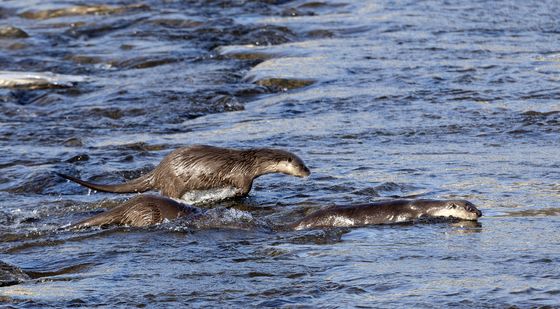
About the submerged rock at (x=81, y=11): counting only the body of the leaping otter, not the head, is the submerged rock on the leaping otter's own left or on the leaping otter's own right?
on the leaping otter's own left

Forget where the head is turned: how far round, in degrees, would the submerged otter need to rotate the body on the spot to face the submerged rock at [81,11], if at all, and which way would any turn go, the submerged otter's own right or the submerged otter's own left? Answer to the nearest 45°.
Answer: approximately 90° to the submerged otter's own left

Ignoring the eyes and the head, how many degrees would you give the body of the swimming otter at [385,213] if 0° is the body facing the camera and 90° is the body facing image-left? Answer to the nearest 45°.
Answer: approximately 270°

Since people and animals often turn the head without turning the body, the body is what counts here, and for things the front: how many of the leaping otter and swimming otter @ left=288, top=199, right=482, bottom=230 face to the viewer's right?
2

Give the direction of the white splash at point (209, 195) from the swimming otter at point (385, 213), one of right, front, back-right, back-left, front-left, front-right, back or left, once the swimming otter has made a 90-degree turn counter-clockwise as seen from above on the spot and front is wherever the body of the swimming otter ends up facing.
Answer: front-left

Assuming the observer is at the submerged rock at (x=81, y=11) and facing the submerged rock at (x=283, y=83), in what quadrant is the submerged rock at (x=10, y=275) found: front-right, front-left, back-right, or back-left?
front-right

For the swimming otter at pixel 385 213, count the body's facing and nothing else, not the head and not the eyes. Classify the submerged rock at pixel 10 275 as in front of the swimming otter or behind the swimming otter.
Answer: behind

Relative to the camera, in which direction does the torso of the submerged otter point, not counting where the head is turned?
to the viewer's right

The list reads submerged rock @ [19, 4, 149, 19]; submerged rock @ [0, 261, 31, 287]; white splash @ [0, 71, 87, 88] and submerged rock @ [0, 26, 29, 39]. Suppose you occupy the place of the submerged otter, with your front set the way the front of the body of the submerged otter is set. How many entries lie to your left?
3

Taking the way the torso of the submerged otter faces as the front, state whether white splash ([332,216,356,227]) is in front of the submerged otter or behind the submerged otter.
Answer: in front

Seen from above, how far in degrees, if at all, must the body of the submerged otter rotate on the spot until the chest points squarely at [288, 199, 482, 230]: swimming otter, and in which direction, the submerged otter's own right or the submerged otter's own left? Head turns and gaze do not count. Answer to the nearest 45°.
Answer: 0° — it already faces it

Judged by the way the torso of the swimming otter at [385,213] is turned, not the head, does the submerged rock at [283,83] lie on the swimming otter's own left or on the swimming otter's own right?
on the swimming otter's own left

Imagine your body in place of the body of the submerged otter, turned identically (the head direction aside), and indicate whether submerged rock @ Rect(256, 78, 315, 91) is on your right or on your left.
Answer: on your left

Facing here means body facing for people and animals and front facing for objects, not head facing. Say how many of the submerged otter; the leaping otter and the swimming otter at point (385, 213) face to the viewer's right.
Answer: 3

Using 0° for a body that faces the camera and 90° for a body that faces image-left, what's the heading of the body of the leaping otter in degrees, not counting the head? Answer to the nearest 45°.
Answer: approximately 270°
